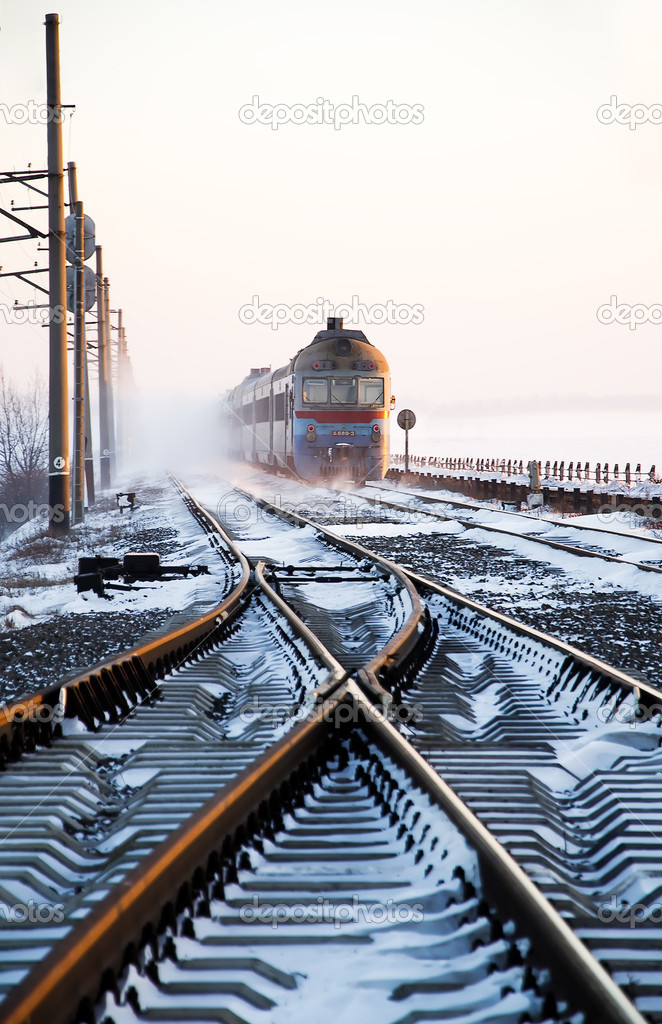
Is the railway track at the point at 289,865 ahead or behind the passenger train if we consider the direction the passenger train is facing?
ahead

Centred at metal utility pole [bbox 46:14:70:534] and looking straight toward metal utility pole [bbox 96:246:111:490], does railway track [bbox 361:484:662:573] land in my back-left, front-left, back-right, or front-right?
back-right

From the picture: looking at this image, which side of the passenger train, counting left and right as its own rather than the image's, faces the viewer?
front

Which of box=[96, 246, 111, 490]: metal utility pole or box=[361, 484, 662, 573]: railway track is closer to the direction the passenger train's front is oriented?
the railway track

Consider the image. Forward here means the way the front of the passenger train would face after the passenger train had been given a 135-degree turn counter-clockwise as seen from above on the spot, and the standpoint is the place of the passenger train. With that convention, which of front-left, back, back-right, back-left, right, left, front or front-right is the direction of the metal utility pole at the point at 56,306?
back

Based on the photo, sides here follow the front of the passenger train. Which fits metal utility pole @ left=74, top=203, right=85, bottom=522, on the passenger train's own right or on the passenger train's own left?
on the passenger train's own right

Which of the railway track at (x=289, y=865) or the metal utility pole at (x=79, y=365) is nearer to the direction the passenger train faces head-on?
the railway track

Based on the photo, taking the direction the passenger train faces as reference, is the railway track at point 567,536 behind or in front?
in front
